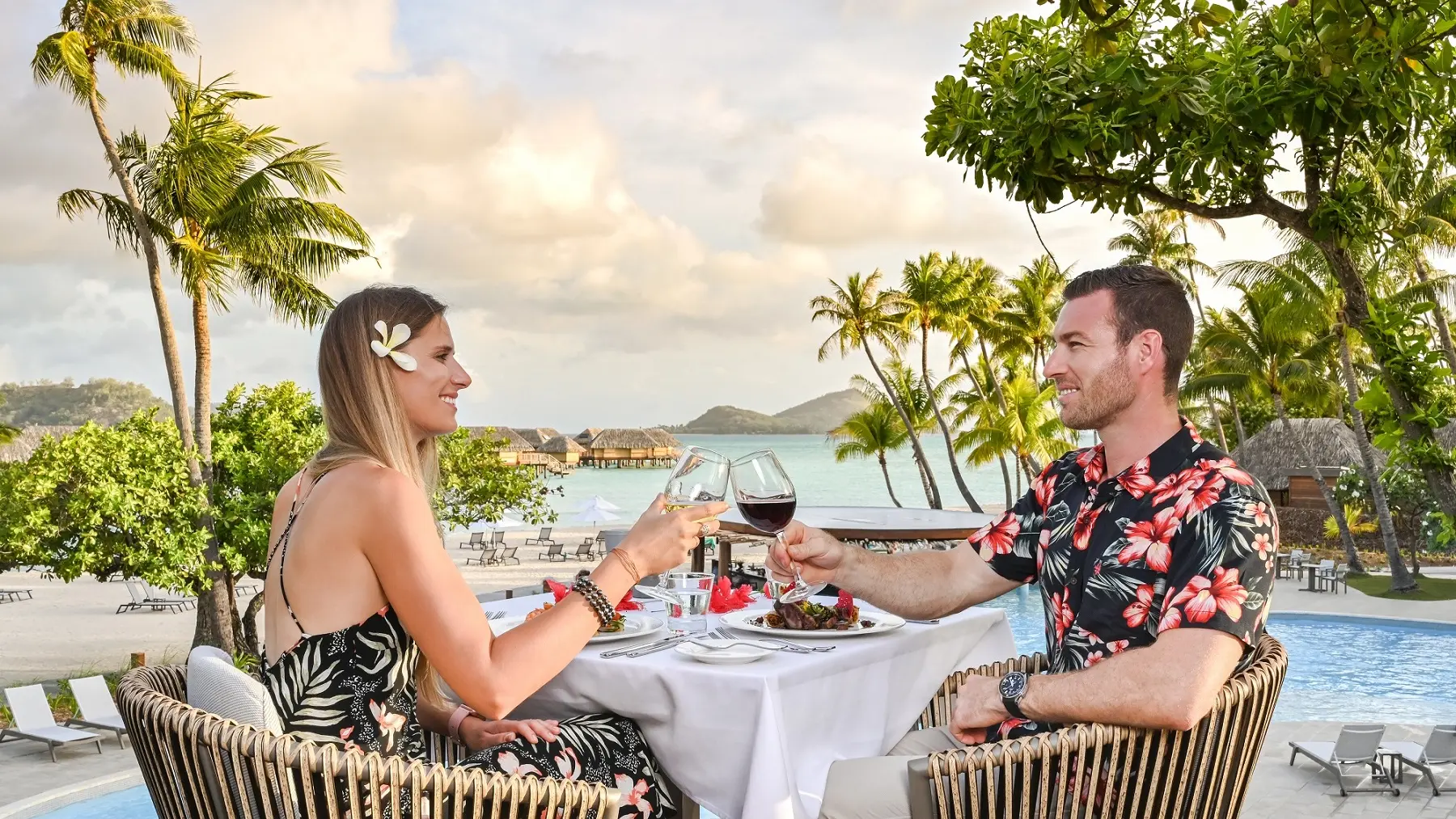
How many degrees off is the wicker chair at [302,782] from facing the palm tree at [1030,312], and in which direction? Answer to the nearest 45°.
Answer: approximately 45° to its left

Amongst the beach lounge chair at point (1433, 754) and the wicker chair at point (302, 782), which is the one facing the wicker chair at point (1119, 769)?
the wicker chair at point (302, 782)

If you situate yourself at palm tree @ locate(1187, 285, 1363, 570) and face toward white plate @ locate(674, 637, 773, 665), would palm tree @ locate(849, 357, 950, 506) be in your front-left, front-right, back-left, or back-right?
back-right

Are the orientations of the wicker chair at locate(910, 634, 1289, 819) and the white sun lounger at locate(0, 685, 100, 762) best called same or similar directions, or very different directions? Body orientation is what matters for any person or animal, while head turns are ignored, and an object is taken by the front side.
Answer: very different directions

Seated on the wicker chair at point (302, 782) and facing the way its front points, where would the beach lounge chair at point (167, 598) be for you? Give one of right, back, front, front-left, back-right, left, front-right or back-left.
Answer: left

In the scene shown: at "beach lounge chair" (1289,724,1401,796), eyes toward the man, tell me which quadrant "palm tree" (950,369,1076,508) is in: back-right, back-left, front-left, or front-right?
back-right

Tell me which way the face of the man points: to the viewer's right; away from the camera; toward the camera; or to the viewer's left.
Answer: to the viewer's left

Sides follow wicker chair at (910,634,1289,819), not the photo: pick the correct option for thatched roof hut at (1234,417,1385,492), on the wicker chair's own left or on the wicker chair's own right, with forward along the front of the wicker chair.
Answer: on the wicker chair's own right

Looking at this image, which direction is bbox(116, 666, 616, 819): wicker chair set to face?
to the viewer's right

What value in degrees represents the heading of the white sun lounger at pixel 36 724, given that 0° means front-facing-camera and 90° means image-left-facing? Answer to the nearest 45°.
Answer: approximately 315°

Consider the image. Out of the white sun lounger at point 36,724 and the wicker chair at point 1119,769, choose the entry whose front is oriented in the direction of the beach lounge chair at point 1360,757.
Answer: the white sun lounger

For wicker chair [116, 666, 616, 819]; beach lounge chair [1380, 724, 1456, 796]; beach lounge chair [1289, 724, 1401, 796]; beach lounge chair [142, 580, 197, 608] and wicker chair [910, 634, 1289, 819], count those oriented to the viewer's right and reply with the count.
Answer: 2

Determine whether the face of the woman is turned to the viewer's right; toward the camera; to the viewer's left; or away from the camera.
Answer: to the viewer's right

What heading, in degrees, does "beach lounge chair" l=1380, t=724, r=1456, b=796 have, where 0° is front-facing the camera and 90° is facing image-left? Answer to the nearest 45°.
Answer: approximately 135°

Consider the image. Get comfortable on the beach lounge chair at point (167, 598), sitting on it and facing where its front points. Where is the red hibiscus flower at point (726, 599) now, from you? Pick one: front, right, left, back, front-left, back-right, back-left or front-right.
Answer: right

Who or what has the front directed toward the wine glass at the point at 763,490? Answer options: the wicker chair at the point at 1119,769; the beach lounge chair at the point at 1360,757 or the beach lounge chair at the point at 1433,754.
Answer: the wicker chair
